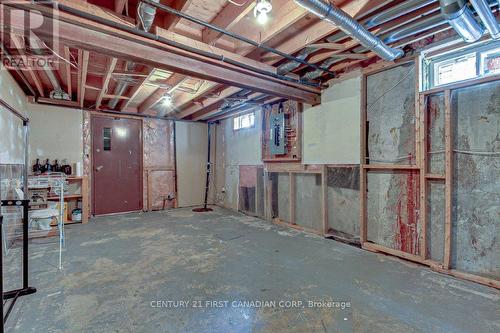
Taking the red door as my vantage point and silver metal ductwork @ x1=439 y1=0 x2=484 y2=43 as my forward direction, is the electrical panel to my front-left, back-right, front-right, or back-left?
front-left

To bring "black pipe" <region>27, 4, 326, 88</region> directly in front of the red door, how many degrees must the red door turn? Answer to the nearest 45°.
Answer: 0° — it already faces it

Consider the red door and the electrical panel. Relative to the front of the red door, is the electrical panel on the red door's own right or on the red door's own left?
on the red door's own left

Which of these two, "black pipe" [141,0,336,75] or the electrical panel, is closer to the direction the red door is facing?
the black pipe

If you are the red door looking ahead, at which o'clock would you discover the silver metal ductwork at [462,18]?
The silver metal ductwork is roughly at 11 o'clock from the red door.

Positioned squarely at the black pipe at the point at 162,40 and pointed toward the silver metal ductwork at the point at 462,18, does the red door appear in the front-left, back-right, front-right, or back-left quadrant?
back-left

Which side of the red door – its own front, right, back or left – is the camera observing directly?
front

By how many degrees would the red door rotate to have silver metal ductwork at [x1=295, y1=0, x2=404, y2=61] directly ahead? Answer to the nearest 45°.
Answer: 0° — it already faces it

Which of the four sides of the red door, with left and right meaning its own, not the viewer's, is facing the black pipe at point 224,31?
front

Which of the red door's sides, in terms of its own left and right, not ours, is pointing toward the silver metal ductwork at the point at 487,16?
front
